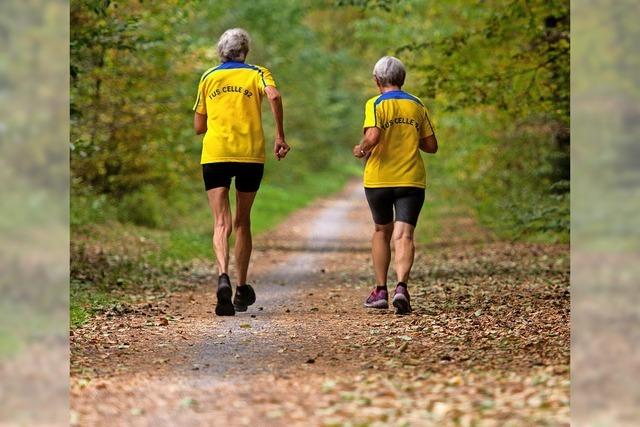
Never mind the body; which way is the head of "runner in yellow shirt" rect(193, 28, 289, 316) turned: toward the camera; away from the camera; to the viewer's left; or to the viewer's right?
away from the camera

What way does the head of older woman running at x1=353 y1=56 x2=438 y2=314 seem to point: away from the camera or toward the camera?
away from the camera

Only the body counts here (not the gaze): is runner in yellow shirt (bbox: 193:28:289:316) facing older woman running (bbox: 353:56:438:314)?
no

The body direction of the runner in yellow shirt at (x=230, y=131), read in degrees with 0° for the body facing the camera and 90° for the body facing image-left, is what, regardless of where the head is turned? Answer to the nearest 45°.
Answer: approximately 180°
